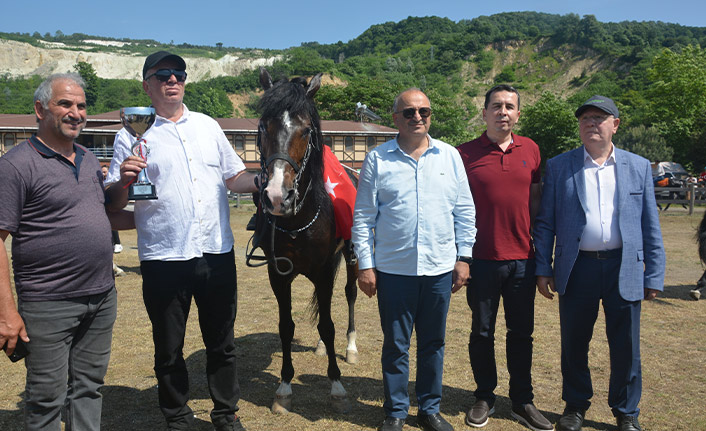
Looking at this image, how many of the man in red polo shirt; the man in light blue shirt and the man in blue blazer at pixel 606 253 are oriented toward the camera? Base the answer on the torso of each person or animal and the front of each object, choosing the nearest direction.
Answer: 3

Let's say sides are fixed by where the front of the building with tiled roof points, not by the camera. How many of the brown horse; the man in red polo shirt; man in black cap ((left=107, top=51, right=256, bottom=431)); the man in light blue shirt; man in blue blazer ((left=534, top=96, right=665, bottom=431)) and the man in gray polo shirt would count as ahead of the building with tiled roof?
6

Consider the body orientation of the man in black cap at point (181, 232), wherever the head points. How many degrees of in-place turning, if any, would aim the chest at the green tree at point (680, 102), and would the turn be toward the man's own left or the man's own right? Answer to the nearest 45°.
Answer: approximately 135° to the man's own left

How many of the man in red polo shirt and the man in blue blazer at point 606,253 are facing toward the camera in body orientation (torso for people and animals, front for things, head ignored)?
2

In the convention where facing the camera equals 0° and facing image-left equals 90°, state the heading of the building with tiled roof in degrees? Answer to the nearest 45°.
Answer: approximately 0°

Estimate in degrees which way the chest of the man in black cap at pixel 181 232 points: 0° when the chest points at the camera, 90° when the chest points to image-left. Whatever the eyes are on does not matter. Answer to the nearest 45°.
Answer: approximately 0°

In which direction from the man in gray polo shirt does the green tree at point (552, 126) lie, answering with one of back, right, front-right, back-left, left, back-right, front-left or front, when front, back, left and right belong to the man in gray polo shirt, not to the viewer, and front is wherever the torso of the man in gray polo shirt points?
left

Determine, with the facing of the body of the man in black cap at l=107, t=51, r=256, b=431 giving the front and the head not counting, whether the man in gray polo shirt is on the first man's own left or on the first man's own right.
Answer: on the first man's own right
